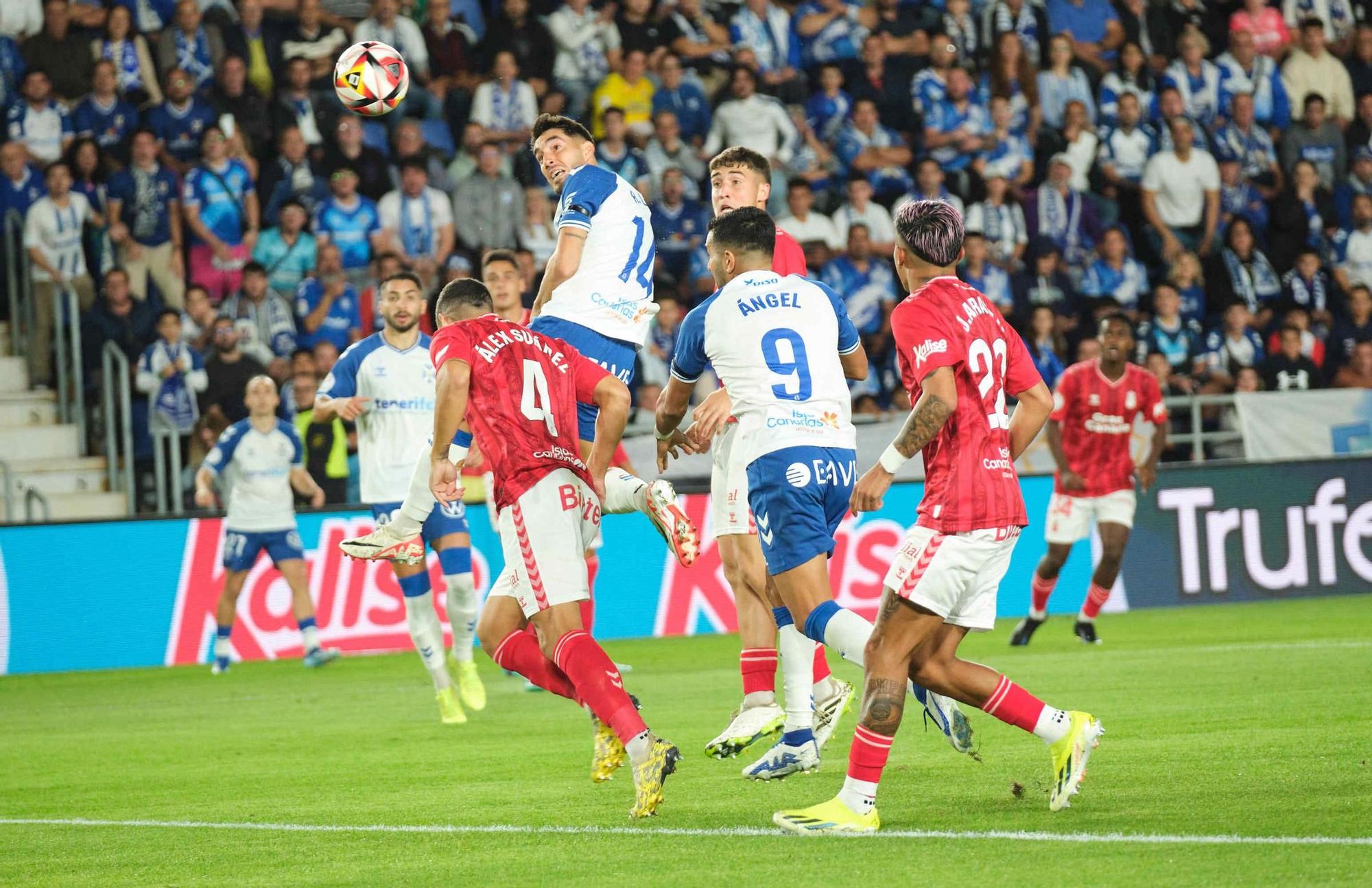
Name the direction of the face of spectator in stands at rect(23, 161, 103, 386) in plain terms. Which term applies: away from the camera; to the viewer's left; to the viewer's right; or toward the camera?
toward the camera

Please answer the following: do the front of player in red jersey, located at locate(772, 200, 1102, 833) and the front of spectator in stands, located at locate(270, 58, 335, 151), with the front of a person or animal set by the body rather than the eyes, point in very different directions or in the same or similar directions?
very different directions

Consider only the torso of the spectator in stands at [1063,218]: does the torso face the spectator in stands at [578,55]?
no

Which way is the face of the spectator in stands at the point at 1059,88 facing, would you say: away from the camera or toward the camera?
toward the camera

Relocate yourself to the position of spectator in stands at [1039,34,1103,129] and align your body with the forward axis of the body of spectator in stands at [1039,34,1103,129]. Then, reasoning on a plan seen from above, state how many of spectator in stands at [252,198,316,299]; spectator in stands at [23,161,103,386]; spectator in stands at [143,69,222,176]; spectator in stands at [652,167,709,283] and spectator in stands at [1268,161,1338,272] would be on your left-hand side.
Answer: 1

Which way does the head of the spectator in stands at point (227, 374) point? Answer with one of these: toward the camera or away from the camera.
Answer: toward the camera

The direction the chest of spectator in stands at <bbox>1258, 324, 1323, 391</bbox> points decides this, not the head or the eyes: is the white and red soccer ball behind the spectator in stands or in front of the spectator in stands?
in front

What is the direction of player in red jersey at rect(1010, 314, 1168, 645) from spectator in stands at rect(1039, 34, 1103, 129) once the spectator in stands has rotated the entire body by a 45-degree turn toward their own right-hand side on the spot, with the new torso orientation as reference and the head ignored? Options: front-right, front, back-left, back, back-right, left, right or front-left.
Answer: front-left

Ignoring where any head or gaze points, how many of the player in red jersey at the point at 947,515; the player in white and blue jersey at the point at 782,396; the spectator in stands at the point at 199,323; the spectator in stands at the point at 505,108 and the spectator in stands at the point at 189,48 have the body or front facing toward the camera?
3

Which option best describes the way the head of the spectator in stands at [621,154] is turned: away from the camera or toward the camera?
toward the camera

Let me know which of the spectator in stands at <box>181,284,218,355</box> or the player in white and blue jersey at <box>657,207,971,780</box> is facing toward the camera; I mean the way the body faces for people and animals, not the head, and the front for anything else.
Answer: the spectator in stands

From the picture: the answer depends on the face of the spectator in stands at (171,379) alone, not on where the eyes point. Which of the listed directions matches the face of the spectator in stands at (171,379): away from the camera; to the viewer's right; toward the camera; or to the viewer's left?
toward the camera

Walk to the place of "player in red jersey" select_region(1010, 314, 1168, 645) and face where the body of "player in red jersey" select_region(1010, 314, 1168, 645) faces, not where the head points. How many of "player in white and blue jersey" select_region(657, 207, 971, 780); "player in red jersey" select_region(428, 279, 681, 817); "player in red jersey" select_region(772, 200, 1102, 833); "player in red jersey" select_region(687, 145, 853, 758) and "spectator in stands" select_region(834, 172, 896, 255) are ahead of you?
4

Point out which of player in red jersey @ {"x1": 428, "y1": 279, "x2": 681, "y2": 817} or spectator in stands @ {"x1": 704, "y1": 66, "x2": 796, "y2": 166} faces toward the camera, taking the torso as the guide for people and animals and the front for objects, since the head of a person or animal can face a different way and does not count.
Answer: the spectator in stands

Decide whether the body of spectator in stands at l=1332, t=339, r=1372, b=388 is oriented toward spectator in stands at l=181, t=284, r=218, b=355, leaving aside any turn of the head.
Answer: no

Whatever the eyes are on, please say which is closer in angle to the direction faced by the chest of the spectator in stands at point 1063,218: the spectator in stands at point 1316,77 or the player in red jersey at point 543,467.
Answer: the player in red jersey

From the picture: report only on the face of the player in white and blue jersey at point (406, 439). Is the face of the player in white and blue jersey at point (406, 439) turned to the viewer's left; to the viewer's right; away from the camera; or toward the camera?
toward the camera

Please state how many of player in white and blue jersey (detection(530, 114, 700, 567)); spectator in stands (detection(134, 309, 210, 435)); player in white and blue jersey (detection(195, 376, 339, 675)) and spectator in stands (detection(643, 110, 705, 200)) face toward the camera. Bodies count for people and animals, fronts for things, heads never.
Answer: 3

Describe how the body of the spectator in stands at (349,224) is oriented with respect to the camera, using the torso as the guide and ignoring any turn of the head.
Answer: toward the camera

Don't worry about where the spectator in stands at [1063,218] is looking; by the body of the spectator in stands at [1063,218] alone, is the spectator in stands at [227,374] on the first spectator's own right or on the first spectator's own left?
on the first spectator's own right

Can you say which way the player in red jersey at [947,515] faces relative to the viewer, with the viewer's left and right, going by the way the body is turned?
facing away from the viewer and to the left of the viewer

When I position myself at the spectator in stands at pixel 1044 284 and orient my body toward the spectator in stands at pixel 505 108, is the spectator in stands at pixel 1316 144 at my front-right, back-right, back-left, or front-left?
back-right

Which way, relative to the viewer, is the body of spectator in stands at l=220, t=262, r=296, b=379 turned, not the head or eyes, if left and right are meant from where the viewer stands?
facing the viewer
